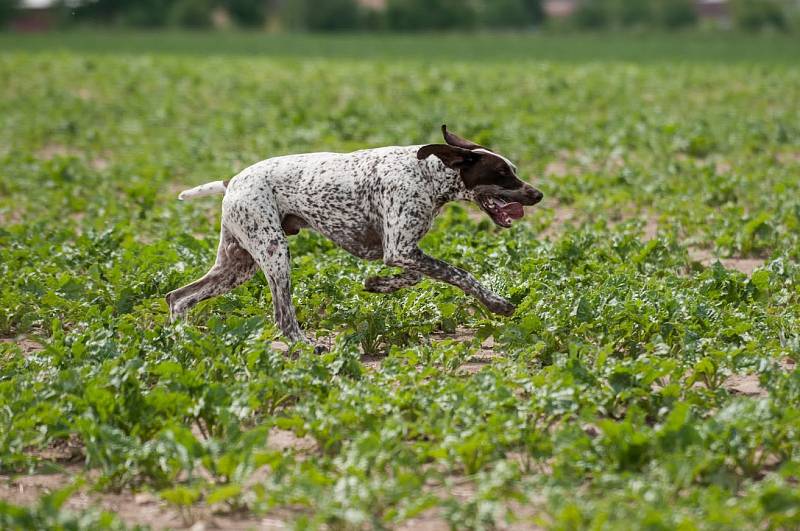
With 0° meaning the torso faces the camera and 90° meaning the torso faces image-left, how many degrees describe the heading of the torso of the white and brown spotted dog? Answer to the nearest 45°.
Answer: approximately 270°
